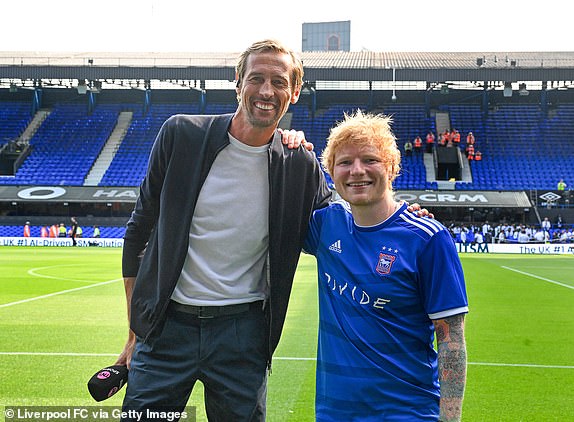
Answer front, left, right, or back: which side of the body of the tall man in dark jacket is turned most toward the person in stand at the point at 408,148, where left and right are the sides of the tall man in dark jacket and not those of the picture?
back

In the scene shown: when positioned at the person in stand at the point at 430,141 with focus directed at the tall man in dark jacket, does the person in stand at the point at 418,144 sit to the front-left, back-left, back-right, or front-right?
front-right

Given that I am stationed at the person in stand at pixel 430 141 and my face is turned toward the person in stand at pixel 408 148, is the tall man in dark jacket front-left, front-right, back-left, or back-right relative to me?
front-left

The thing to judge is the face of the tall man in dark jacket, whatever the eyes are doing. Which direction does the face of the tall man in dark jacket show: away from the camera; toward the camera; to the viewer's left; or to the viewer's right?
toward the camera

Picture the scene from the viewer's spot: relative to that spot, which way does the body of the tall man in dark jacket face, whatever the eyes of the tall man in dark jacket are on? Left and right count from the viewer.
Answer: facing the viewer

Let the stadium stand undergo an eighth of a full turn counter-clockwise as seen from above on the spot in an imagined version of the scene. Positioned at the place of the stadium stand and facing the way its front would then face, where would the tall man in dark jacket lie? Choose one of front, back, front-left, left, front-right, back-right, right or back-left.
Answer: front-right

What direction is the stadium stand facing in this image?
toward the camera

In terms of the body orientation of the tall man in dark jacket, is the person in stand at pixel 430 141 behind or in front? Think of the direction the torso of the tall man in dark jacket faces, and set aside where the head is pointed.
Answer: behind
